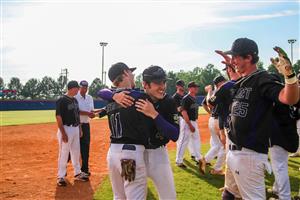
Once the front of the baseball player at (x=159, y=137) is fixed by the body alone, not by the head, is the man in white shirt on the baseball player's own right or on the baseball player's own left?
on the baseball player's own right

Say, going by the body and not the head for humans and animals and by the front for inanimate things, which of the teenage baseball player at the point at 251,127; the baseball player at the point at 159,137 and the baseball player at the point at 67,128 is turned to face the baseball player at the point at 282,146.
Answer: the baseball player at the point at 67,128

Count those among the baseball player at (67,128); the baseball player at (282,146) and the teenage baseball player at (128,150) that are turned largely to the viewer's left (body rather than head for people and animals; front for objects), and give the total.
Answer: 1

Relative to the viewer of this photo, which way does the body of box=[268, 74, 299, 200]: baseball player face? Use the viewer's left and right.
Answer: facing to the left of the viewer

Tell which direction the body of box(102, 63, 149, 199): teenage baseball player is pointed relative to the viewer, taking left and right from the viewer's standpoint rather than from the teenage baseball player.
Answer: facing away from the viewer and to the right of the viewer

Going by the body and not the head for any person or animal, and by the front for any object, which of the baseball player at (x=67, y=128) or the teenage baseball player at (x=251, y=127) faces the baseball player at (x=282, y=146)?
the baseball player at (x=67, y=128)

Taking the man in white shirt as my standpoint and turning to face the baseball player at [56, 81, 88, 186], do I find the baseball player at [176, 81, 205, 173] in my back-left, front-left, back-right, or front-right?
back-left

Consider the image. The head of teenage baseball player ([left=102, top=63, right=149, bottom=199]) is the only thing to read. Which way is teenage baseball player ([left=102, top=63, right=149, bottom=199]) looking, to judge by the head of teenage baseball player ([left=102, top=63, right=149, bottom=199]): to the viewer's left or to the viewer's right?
to the viewer's right

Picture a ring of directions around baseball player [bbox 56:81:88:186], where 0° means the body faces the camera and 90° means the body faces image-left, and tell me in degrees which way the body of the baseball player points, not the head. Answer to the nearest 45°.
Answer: approximately 315°
